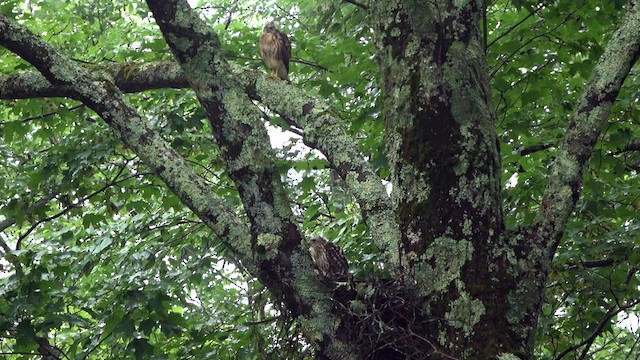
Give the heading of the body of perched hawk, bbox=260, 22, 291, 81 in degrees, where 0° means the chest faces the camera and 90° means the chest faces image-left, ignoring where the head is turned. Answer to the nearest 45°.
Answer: approximately 45°
